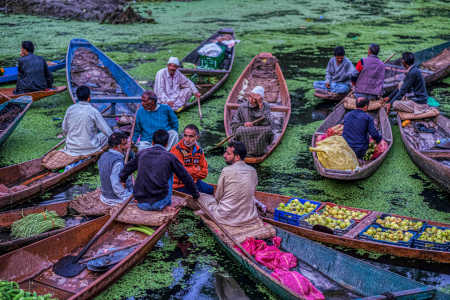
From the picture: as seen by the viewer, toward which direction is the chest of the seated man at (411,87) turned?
to the viewer's left

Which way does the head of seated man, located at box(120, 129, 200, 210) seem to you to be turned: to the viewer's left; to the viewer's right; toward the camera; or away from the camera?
away from the camera
